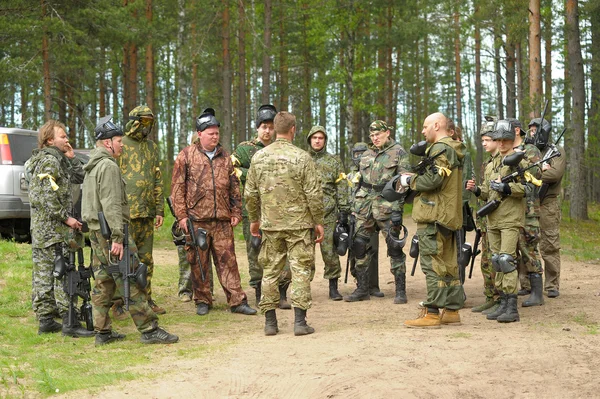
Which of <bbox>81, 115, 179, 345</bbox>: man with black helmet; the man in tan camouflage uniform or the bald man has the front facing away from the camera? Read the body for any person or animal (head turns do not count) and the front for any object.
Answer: the man in tan camouflage uniform

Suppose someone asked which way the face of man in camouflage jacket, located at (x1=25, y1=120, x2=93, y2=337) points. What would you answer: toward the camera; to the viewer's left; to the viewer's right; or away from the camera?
to the viewer's right

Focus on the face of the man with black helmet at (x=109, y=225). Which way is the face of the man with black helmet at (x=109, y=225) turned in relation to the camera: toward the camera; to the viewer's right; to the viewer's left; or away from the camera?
to the viewer's right

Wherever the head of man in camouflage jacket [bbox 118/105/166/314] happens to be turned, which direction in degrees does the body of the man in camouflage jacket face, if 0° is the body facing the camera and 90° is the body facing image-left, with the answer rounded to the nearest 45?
approximately 315°

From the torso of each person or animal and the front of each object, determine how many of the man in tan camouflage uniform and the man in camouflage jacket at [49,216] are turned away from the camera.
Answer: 1

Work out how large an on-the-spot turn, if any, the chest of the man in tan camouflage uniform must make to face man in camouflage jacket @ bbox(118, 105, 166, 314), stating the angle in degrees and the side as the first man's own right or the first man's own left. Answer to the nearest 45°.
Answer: approximately 45° to the first man's own left

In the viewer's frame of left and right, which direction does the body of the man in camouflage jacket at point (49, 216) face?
facing to the right of the viewer

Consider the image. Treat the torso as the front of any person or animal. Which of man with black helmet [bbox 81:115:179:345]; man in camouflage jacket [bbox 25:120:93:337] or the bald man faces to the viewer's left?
the bald man

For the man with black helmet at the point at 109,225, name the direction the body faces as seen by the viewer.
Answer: to the viewer's right

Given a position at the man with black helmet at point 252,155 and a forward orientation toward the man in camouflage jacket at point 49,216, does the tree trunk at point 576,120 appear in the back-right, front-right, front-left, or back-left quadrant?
back-right

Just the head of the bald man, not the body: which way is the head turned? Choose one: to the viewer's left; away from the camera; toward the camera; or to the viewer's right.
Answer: to the viewer's left

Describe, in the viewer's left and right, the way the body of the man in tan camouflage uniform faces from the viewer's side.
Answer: facing away from the viewer

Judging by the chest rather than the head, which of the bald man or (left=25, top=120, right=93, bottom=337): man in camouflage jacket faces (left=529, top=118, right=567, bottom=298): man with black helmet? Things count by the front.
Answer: the man in camouflage jacket

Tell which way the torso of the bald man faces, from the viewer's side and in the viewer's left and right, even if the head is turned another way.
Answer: facing to the left of the viewer
